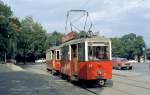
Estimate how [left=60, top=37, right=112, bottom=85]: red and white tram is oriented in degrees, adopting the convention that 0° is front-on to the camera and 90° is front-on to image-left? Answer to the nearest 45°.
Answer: approximately 315°
